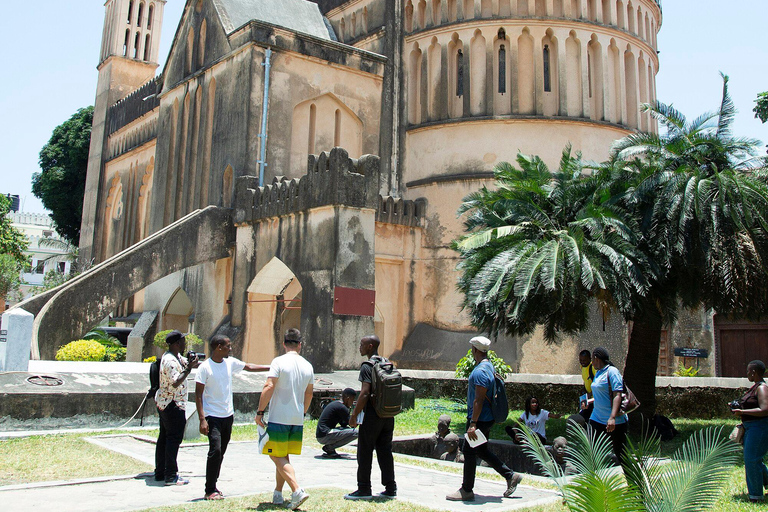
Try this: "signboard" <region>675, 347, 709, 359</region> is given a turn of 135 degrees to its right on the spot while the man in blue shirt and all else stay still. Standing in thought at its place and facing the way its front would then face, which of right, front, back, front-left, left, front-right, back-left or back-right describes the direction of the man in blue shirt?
back-left

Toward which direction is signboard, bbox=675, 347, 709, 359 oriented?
toward the camera

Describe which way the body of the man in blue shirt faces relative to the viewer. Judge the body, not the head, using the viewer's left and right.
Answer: facing to the left of the viewer

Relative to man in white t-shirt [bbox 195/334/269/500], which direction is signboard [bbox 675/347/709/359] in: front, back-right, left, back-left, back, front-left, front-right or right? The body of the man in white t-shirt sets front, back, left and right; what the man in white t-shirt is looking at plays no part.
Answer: left

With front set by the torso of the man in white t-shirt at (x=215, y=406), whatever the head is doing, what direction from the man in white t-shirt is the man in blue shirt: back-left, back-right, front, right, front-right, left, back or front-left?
front-left

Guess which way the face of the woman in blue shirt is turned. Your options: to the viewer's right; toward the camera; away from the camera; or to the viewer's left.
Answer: to the viewer's left

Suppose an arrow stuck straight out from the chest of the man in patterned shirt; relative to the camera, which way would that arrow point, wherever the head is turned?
to the viewer's right

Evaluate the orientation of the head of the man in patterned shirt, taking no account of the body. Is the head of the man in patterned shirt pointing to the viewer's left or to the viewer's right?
to the viewer's right

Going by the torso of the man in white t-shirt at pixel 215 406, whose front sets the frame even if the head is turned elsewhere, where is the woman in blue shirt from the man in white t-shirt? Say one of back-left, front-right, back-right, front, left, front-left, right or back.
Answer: front-left

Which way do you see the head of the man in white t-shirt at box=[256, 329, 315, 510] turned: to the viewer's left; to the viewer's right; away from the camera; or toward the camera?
away from the camera

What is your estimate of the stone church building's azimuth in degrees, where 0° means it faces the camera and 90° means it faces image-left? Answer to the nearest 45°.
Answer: approximately 135°

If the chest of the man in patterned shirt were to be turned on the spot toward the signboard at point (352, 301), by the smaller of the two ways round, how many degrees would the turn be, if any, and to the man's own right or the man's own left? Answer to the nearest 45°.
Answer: approximately 45° to the man's own left

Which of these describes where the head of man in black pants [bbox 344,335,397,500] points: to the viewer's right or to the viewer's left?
to the viewer's left

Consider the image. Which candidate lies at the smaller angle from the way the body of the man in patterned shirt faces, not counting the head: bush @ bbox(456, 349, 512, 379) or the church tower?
the bush
